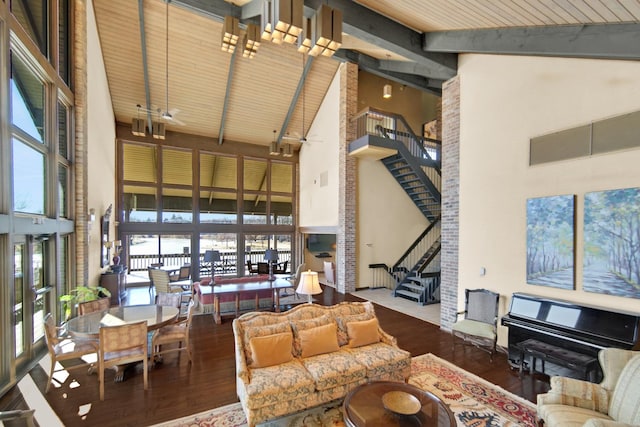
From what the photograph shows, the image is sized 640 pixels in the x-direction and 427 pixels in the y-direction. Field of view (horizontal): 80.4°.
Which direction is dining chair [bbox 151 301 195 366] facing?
to the viewer's left

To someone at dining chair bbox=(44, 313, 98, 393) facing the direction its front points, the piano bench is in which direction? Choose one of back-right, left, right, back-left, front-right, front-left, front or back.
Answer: front-right

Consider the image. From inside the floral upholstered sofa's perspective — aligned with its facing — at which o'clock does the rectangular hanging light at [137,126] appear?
The rectangular hanging light is roughly at 6 o'clock from the floral upholstered sofa.

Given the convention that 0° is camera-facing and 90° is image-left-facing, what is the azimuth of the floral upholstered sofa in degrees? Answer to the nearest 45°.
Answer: approximately 315°

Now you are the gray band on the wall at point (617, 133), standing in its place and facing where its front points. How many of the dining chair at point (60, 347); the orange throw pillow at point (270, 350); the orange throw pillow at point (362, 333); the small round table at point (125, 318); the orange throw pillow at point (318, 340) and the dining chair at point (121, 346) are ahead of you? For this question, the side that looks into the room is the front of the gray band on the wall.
6

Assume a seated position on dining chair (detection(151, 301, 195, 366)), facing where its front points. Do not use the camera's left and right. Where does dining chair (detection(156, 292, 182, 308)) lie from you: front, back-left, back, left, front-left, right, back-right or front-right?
right

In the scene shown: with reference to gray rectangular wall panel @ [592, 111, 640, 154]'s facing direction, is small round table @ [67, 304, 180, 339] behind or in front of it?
in front

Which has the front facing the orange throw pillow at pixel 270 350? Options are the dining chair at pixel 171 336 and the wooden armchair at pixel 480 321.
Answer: the wooden armchair

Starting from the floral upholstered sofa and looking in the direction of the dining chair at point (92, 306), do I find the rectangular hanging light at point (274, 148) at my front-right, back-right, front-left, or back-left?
front-right

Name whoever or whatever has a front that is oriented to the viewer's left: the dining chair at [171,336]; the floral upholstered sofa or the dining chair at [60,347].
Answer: the dining chair at [171,336]

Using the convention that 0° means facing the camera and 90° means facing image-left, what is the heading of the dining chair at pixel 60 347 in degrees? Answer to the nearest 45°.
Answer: approximately 270°

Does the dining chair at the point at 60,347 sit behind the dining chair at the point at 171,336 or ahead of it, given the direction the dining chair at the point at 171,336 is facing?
ahead

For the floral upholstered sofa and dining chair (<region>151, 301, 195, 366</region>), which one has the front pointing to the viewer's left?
the dining chair

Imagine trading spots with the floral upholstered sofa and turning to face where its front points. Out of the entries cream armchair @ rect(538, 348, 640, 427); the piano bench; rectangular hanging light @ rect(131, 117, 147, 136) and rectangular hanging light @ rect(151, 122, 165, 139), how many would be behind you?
2

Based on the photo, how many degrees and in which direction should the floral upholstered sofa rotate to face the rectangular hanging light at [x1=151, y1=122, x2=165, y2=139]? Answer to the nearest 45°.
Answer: approximately 180°
